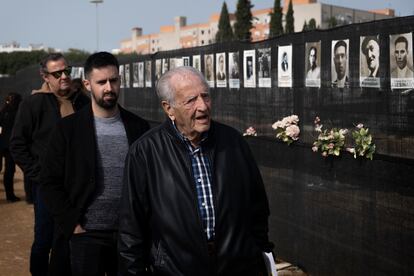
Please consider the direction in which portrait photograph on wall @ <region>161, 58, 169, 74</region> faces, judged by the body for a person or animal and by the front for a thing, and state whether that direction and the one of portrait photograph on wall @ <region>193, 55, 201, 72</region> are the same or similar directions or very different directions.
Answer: same or similar directions

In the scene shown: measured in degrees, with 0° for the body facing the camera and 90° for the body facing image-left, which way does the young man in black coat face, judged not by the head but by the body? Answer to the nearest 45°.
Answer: approximately 315°

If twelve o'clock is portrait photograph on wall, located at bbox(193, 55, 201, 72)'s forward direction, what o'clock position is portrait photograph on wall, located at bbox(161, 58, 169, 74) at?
portrait photograph on wall, located at bbox(161, 58, 169, 74) is roughly at 4 o'clock from portrait photograph on wall, located at bbox(193, 55, 201, 72).

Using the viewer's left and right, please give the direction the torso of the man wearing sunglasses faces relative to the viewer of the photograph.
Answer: facing the viewer and to the right of the viewer

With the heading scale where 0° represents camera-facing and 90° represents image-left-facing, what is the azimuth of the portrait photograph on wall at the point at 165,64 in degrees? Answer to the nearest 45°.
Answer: approximately 45°

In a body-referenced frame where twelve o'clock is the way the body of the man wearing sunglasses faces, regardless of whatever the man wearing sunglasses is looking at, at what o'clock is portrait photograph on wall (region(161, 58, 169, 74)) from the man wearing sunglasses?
The portrait photograph on wall is roughly at 8 o'clock from the man wearing sunglasses.

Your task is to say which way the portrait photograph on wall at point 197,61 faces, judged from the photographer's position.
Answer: facing the viewer and to the left of the viewer

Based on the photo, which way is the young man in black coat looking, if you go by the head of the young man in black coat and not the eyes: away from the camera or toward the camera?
toward the camera

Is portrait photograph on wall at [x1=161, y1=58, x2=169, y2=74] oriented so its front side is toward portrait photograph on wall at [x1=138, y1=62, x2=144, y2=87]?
no

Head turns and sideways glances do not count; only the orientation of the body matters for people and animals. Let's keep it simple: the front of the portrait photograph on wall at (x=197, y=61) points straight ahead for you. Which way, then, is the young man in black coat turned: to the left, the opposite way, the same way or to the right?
to the left

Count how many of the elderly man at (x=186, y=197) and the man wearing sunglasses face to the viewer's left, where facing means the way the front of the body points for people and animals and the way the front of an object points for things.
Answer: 0

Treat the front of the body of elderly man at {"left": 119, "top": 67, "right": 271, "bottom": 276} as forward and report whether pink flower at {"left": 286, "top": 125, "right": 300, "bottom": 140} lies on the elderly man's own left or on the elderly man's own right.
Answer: on the elderly man's own left

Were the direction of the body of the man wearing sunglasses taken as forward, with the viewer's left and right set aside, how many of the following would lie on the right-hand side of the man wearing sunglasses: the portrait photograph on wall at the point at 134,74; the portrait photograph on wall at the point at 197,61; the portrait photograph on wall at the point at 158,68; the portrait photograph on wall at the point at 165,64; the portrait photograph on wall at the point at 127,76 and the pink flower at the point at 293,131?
0

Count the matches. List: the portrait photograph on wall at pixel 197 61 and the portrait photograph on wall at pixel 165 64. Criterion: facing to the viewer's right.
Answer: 0

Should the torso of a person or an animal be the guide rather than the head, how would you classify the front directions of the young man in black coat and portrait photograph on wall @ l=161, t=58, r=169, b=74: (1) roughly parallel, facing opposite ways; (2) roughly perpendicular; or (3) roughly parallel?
roughly perpendicular

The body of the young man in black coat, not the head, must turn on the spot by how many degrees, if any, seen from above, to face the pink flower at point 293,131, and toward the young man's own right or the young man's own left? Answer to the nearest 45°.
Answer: approximately 90° to the young man's own left

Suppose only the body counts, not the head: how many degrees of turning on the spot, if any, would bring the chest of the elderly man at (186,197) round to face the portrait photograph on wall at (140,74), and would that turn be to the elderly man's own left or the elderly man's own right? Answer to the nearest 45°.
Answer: approximately 135° to the elderly man's own left

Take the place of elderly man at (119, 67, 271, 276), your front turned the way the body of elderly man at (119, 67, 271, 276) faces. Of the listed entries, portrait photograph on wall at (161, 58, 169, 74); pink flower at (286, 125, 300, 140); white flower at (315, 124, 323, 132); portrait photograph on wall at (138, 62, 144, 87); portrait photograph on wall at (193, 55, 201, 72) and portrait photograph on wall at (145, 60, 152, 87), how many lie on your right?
0

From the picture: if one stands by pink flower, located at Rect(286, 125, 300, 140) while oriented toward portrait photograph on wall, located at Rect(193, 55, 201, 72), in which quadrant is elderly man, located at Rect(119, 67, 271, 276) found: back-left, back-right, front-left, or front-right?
back-left

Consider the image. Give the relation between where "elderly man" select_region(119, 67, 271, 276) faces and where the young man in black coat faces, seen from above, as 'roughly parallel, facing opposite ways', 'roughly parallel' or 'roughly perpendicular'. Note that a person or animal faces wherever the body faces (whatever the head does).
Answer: roughly parallel

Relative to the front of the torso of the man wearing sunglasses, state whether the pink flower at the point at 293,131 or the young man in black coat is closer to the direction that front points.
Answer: the young man in black coat
